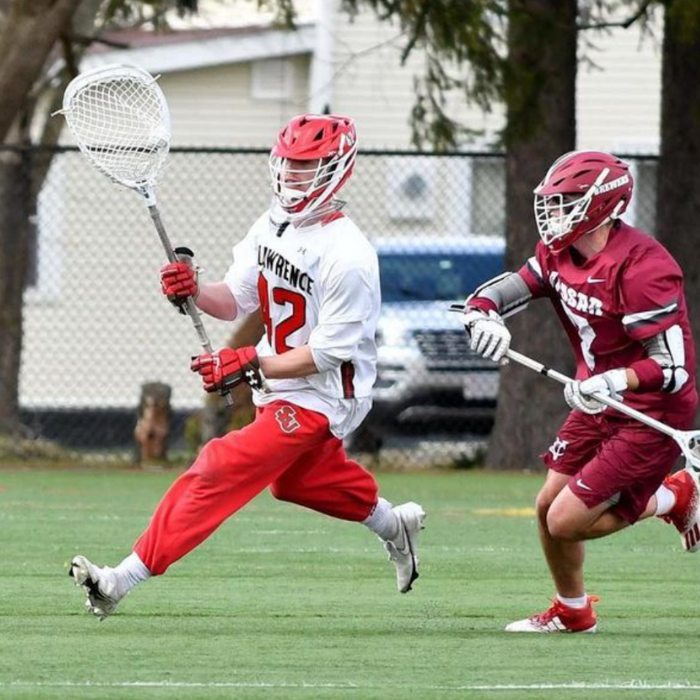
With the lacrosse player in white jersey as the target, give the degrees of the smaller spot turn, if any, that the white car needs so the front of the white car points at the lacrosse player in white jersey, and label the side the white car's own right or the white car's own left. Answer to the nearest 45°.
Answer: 0° — it already faces them

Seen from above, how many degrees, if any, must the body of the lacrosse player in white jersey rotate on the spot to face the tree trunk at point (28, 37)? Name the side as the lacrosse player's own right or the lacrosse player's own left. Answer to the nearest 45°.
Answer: approximately 135° to the lacrosse player's own right

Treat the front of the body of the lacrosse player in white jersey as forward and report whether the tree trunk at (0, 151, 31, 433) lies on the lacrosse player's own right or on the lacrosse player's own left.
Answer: on the lacrosse player's own right

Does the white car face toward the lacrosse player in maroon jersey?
yes

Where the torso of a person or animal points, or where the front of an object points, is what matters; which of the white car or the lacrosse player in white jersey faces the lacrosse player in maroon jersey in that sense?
the white car

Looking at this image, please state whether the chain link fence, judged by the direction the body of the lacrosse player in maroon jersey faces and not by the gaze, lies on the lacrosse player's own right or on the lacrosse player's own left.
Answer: on the lacrosse player's own right

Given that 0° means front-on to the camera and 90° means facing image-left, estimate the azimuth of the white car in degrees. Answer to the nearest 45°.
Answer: approximately 0°

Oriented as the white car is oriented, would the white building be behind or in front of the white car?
behind
